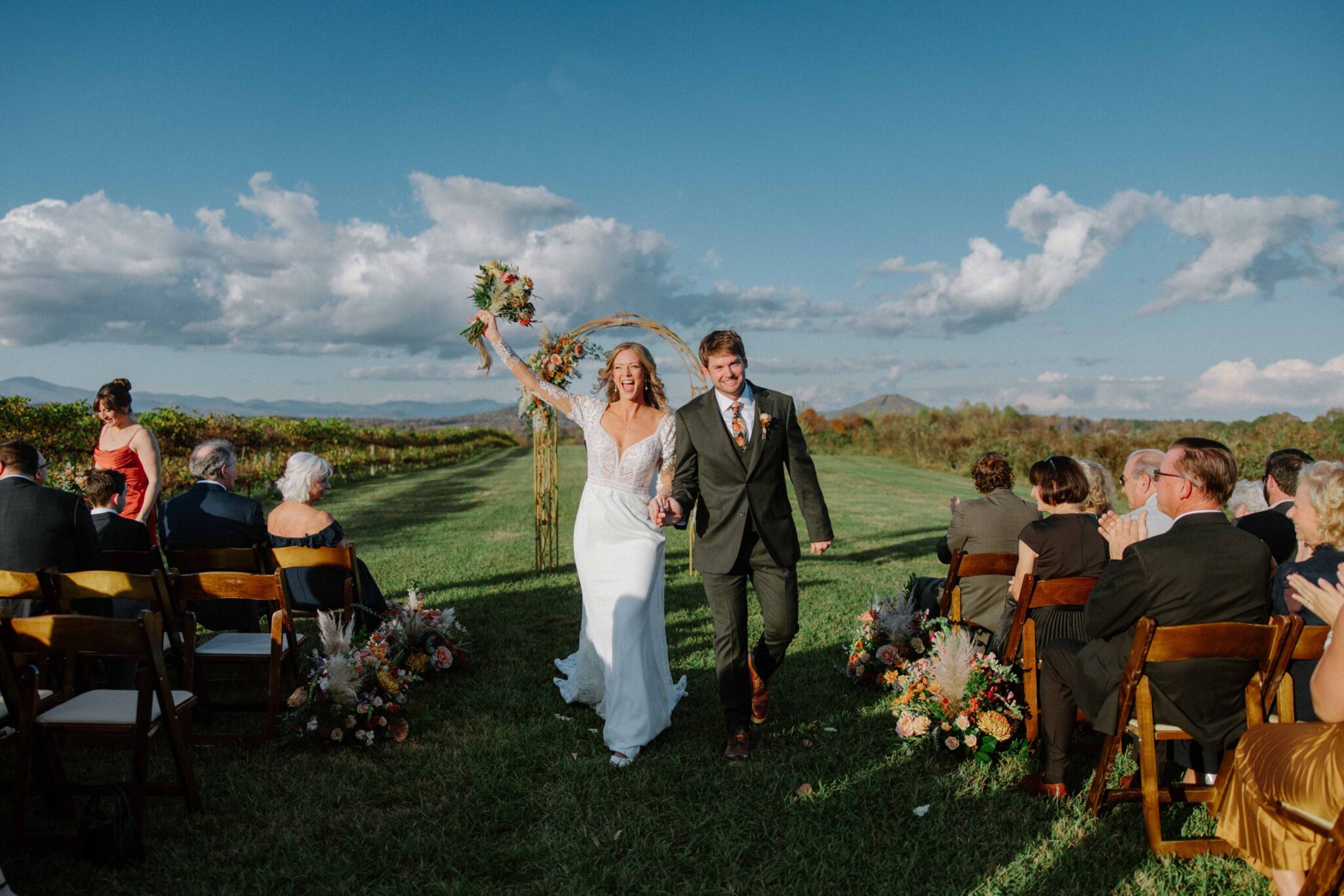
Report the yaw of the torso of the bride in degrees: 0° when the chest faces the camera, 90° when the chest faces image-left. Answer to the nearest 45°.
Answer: approximately 0°

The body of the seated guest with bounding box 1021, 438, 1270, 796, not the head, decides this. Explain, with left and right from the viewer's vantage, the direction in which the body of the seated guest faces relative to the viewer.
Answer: facing away from the viewer and to the left of the viewer

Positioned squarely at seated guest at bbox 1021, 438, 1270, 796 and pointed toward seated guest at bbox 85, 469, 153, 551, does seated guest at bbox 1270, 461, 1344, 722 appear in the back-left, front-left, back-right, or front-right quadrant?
back-right

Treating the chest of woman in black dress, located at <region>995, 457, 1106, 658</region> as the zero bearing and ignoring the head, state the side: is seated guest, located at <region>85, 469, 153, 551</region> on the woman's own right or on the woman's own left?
on the woman's own left

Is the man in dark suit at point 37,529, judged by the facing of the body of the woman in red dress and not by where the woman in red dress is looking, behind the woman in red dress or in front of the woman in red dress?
in front

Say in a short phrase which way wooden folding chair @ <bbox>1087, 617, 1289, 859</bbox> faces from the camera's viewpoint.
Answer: facing away from the viewer and to the left of the viewer

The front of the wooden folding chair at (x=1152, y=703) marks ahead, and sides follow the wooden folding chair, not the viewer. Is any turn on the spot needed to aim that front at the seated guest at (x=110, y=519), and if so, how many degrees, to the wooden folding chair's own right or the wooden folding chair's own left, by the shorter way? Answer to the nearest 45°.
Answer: approximately 45° to the wooden folding chair's own left

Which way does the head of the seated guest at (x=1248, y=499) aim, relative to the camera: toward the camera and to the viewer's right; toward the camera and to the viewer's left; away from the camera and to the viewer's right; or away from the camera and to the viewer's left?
away from the camera and to the viewer's left

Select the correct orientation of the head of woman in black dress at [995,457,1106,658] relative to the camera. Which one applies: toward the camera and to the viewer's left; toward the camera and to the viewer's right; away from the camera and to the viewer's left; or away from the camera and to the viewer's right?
away from the camera and to the viewer's left
